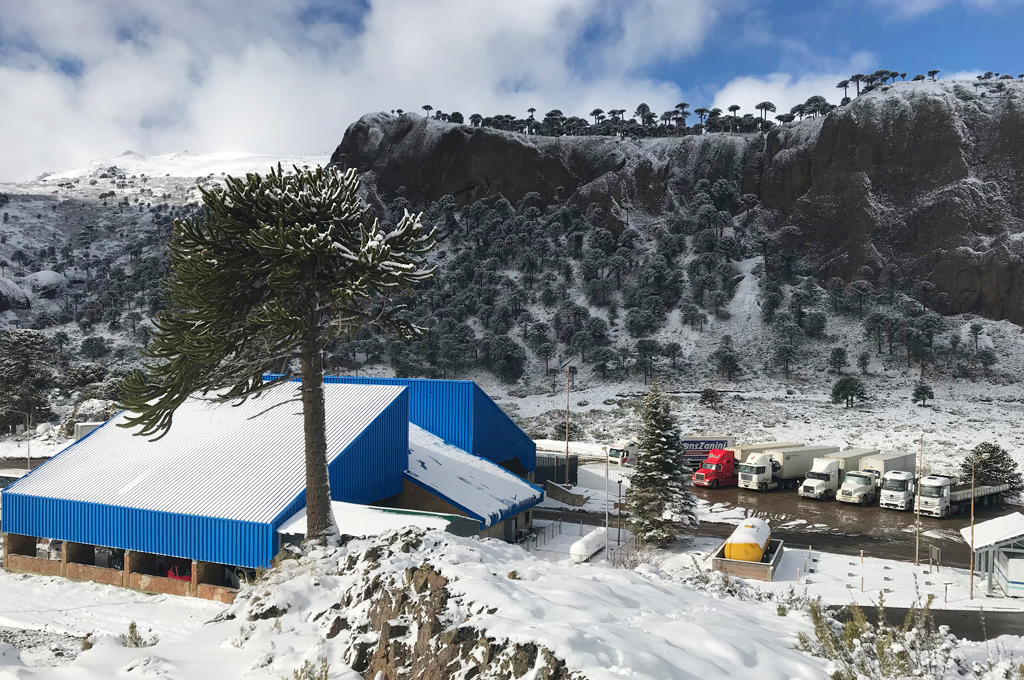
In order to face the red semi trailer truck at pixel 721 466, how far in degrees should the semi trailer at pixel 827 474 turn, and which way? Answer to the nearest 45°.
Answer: approximately 45° to its right

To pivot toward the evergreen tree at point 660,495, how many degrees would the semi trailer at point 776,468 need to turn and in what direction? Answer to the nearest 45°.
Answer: approximately 45° to its left

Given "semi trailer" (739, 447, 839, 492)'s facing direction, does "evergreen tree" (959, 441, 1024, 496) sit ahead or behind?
behind

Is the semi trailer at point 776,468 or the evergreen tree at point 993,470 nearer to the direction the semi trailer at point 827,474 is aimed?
the semi trailer

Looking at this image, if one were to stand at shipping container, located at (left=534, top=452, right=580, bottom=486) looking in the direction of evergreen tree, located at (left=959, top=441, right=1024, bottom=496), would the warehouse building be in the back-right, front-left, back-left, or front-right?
back-right

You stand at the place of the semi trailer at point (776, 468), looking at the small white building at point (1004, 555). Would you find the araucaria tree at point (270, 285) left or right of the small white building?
right

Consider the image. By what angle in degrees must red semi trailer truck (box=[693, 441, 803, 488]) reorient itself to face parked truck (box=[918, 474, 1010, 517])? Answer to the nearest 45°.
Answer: approximately 90° to its left

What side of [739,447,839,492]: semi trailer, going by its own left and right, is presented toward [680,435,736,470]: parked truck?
right

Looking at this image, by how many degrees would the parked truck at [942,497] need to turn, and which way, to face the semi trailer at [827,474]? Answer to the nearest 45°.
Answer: approximately 45° to its right
